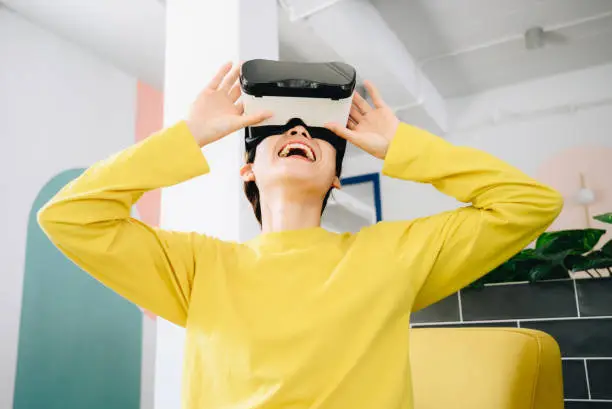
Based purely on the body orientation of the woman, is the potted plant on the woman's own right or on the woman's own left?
on the woman's own left

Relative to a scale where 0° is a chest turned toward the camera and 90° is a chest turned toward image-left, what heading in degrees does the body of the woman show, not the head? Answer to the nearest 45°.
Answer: approximately 0°

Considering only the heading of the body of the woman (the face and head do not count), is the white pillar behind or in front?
behind
